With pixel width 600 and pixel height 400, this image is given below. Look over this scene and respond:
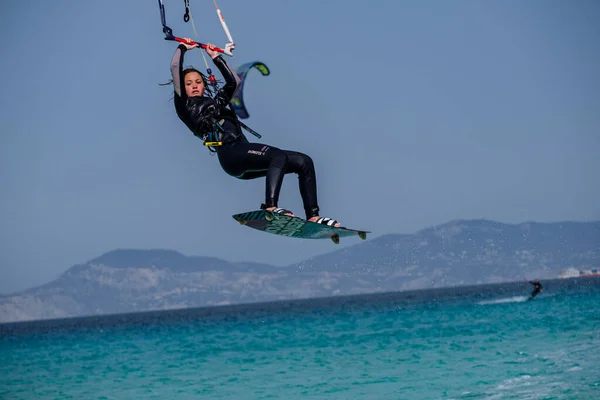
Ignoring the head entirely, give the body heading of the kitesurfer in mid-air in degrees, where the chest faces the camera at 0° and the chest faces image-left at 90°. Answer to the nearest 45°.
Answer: approximately 315°
